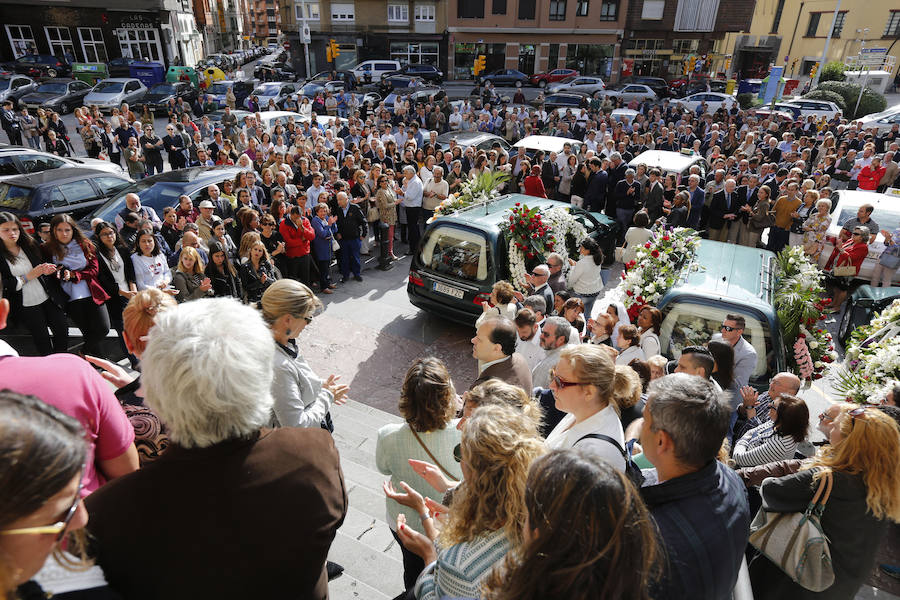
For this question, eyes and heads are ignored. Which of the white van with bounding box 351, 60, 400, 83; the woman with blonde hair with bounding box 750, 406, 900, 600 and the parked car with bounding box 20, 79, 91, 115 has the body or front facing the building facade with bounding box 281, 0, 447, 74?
the woman with blonde hair

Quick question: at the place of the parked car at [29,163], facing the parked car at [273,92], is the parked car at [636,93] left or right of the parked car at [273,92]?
right

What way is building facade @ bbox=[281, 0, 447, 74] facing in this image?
toward the camera

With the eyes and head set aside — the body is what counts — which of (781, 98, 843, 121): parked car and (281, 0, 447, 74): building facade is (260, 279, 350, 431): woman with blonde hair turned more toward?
the parked car

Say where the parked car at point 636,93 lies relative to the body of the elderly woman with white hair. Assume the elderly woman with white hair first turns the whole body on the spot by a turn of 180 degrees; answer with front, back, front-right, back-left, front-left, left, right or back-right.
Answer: back-left

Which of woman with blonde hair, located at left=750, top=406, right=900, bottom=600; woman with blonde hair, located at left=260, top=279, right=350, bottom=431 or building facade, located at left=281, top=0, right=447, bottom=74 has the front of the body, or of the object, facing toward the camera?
the building facade

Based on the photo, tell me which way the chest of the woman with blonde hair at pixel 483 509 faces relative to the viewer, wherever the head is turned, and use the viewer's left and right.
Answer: facing away from the viewer and to the left of the viewer

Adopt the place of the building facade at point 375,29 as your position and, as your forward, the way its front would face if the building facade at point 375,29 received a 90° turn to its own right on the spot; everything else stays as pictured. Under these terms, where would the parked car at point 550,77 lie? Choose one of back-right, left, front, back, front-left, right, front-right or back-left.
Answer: back-left

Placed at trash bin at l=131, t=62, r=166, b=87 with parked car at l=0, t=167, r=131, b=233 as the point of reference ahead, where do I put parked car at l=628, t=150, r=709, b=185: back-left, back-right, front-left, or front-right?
front-left

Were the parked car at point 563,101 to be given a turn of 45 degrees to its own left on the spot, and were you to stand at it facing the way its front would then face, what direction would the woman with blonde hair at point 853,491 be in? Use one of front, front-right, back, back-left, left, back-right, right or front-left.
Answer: front-left

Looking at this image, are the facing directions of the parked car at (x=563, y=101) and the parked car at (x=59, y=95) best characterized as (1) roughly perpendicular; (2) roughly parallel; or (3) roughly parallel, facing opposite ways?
roughly perpendicular

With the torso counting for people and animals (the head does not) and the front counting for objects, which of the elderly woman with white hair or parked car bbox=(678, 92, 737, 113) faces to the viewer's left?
the parked car

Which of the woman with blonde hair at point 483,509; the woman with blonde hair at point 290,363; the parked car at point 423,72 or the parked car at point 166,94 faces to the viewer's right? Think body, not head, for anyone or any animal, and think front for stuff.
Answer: the woman with blonde hair at point 290,363

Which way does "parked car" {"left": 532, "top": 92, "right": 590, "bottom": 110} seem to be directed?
to the viewer's left

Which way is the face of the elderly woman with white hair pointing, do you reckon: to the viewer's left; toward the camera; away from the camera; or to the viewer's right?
away from the camera

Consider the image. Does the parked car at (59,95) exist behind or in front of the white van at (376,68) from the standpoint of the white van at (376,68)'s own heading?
in front
